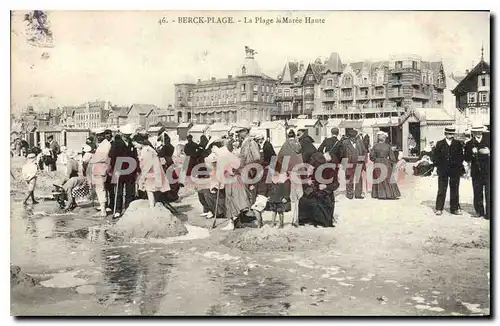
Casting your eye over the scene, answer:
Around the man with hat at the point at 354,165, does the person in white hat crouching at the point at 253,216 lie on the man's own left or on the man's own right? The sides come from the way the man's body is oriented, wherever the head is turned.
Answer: on the man's own right

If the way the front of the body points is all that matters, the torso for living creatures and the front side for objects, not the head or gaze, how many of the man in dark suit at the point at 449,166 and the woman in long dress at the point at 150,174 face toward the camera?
1

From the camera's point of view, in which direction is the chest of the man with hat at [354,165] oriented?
toward the camera

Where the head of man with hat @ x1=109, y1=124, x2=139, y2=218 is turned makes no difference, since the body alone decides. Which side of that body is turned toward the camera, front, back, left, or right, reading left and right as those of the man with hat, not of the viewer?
front

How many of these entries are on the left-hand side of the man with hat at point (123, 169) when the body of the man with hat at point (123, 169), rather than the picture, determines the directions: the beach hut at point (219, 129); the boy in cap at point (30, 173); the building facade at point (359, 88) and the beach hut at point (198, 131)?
3

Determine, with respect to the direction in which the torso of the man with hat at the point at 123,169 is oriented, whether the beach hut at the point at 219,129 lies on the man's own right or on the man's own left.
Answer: on the man's own left

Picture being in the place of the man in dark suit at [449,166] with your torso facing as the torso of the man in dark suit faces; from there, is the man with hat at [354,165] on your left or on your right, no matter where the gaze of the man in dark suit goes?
on your right

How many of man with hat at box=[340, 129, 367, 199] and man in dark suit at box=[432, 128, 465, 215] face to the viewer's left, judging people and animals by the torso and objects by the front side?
0

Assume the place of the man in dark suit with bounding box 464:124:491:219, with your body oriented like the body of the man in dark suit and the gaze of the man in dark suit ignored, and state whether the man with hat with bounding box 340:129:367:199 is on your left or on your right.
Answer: on your right
